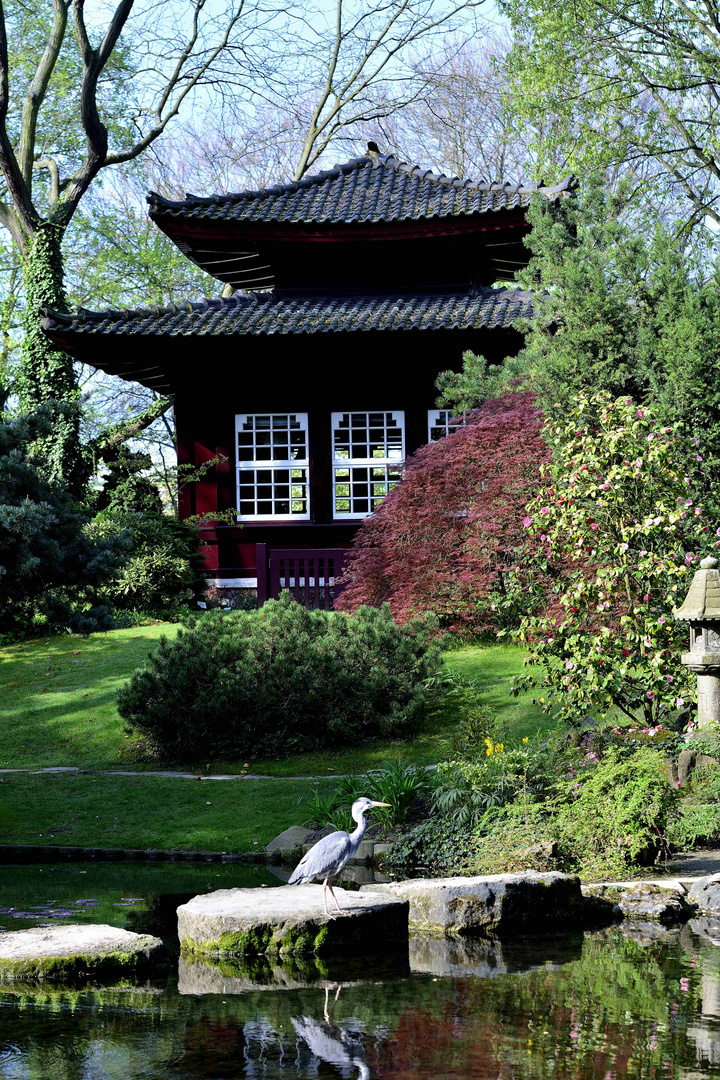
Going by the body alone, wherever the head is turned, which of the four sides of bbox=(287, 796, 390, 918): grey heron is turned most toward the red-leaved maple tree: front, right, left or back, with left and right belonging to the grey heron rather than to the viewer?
left

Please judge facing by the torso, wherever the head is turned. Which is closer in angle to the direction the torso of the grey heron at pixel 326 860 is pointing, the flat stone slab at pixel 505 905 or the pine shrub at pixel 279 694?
the flat stone slab

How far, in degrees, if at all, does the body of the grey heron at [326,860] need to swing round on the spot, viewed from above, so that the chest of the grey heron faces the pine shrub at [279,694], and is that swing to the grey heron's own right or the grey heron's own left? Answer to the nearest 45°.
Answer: approximately 90° to the grey heron's own left

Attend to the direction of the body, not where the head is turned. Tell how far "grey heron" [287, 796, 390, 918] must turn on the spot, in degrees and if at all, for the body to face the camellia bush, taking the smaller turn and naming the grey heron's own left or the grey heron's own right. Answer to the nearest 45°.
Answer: approximately 45° to the grey heron's own left

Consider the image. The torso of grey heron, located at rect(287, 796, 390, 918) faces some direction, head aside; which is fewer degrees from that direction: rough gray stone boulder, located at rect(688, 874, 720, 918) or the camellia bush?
the rough gray stone boulder

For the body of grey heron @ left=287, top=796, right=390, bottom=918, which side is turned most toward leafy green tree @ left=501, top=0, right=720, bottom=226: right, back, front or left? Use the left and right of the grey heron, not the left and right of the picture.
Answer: left

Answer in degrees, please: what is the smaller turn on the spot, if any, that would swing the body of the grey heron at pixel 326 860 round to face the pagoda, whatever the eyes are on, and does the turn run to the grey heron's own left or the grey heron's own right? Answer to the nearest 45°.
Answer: approximately 90° to the grey heron's own left

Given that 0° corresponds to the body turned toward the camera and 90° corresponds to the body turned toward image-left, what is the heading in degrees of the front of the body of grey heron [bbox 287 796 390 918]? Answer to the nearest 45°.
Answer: approximately 270°

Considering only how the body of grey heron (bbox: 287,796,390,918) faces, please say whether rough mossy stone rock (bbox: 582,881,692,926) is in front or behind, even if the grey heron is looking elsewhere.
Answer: in front

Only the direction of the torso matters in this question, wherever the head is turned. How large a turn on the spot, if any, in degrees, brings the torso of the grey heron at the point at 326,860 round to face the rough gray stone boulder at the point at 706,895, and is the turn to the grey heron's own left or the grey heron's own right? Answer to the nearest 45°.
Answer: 0° — it already faces it
